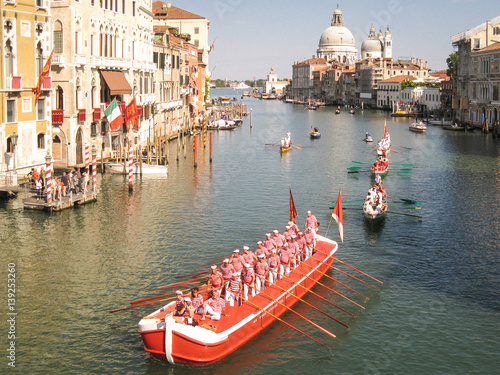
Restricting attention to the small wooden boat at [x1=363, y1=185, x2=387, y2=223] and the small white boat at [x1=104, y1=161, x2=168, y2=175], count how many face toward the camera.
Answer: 1

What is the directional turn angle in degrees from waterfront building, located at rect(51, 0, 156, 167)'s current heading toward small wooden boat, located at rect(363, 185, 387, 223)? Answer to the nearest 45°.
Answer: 0° — it already faces it

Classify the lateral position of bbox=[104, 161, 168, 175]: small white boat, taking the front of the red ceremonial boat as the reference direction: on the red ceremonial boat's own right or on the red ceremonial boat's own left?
on the red ceremonial boat's own right

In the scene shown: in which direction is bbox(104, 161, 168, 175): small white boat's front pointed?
to the viewer's left

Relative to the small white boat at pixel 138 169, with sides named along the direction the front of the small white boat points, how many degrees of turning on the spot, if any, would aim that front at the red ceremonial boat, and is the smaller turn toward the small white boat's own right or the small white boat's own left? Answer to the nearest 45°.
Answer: approximately 90° to the small white boat's own left

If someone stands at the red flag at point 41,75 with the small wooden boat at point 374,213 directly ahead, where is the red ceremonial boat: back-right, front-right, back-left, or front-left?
front-right

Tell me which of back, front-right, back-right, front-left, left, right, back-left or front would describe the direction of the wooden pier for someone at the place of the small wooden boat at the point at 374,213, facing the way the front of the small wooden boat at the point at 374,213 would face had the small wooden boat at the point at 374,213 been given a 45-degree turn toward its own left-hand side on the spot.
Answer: back-right

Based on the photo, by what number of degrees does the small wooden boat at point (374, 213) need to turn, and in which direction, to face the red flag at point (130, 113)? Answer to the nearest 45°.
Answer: approximately 135° to its right

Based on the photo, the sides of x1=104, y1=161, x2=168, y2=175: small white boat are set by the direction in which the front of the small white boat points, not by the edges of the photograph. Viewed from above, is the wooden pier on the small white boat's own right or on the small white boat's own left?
on the small white boat's own left

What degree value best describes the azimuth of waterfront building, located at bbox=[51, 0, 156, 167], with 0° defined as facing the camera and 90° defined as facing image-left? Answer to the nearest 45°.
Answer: approximately 315°

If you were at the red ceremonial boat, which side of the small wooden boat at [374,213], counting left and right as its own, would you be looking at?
front

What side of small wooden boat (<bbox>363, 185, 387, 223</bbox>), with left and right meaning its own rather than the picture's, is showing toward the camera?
front

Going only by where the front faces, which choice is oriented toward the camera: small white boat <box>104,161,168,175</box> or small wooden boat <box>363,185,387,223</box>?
small wooden boat <box>363,185,387,223</box>

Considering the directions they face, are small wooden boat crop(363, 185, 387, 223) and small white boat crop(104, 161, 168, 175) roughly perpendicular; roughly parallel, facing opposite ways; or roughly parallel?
roughly perpendicular

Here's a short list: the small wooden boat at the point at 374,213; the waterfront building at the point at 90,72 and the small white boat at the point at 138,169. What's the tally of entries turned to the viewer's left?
1
